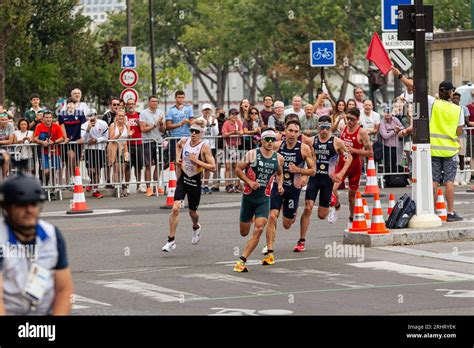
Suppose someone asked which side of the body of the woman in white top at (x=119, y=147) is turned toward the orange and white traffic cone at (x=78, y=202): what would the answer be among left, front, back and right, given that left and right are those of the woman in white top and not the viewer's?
front

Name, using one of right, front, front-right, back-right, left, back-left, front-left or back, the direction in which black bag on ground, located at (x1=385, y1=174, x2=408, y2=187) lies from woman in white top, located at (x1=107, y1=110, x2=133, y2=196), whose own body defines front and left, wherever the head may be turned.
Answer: left

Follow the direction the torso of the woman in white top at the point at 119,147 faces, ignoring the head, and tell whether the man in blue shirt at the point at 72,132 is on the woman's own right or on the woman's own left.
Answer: on the woman's own right

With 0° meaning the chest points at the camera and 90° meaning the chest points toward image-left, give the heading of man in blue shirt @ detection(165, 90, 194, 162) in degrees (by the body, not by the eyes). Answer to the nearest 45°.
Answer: approximately 0°

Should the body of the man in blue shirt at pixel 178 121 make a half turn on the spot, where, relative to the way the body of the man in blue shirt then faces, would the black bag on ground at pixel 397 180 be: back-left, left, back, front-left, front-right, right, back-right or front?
right

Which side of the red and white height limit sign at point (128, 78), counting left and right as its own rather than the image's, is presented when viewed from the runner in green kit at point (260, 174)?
front

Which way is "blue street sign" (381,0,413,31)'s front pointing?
toward the camera

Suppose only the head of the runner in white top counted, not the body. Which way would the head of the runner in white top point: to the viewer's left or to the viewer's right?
to the viewer's left

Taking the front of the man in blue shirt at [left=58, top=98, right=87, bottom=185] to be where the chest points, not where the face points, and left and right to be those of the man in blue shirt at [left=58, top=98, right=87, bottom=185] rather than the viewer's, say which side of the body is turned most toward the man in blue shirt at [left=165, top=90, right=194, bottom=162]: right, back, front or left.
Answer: left

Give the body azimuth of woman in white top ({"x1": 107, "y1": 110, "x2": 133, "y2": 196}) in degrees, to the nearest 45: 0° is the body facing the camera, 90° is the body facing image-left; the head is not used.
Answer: approximately 0°

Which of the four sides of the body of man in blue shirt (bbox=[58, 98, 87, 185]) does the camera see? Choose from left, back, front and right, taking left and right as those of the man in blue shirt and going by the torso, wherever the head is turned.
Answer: front
